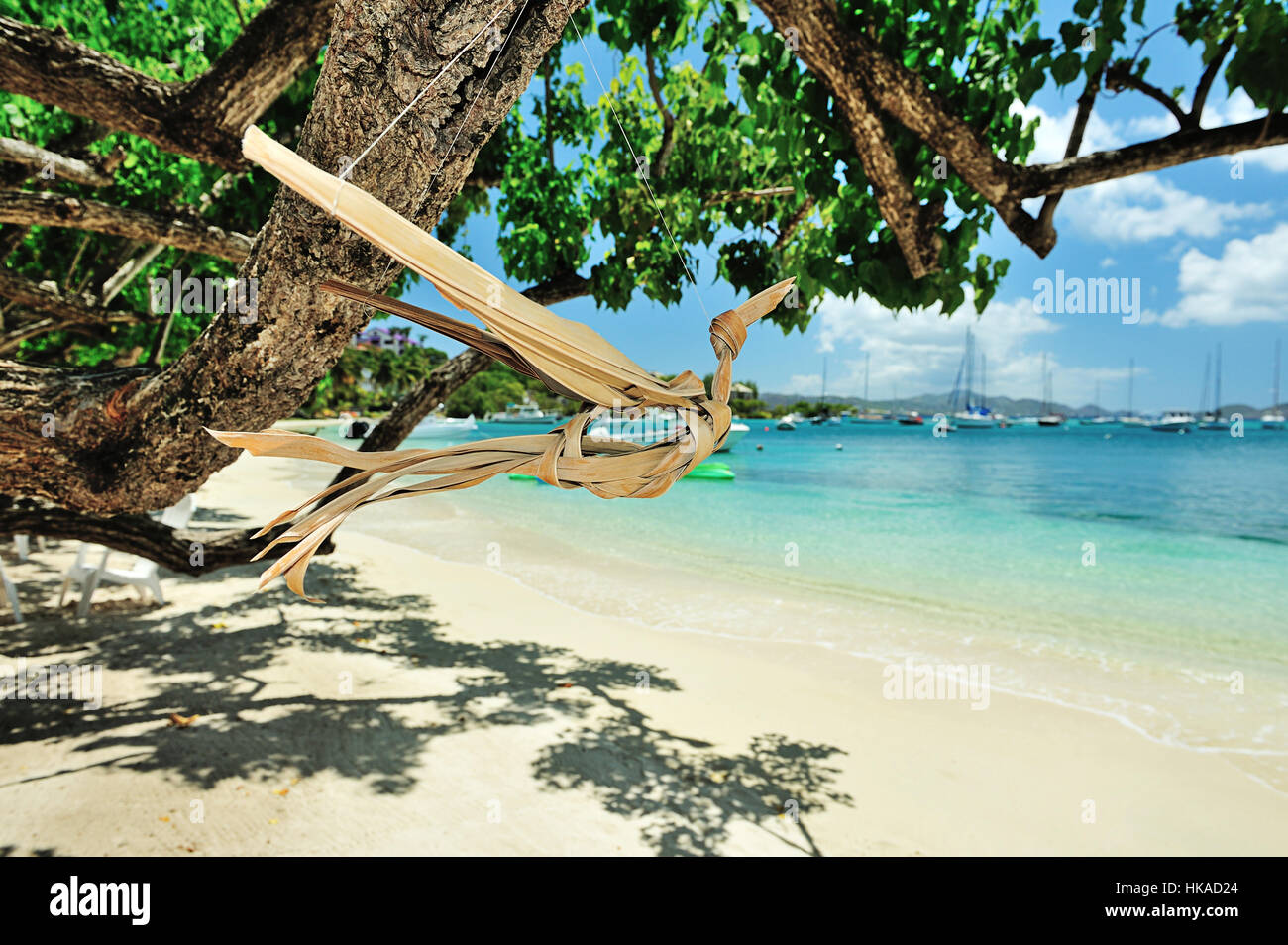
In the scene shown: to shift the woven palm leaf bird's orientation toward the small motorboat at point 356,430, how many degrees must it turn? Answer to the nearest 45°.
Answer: approximately 90° to its left

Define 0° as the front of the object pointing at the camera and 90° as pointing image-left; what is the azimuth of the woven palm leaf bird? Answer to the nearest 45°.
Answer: approximately 270°

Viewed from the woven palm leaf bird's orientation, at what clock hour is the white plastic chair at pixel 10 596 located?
The white plastic chair is roughly at 8 o'clock from the woven palm leaf bird.

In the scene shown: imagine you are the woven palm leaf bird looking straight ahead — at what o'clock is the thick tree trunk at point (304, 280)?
The thick tree trunk is roughly at 8 o'clock from the woven palm leaf bird.
